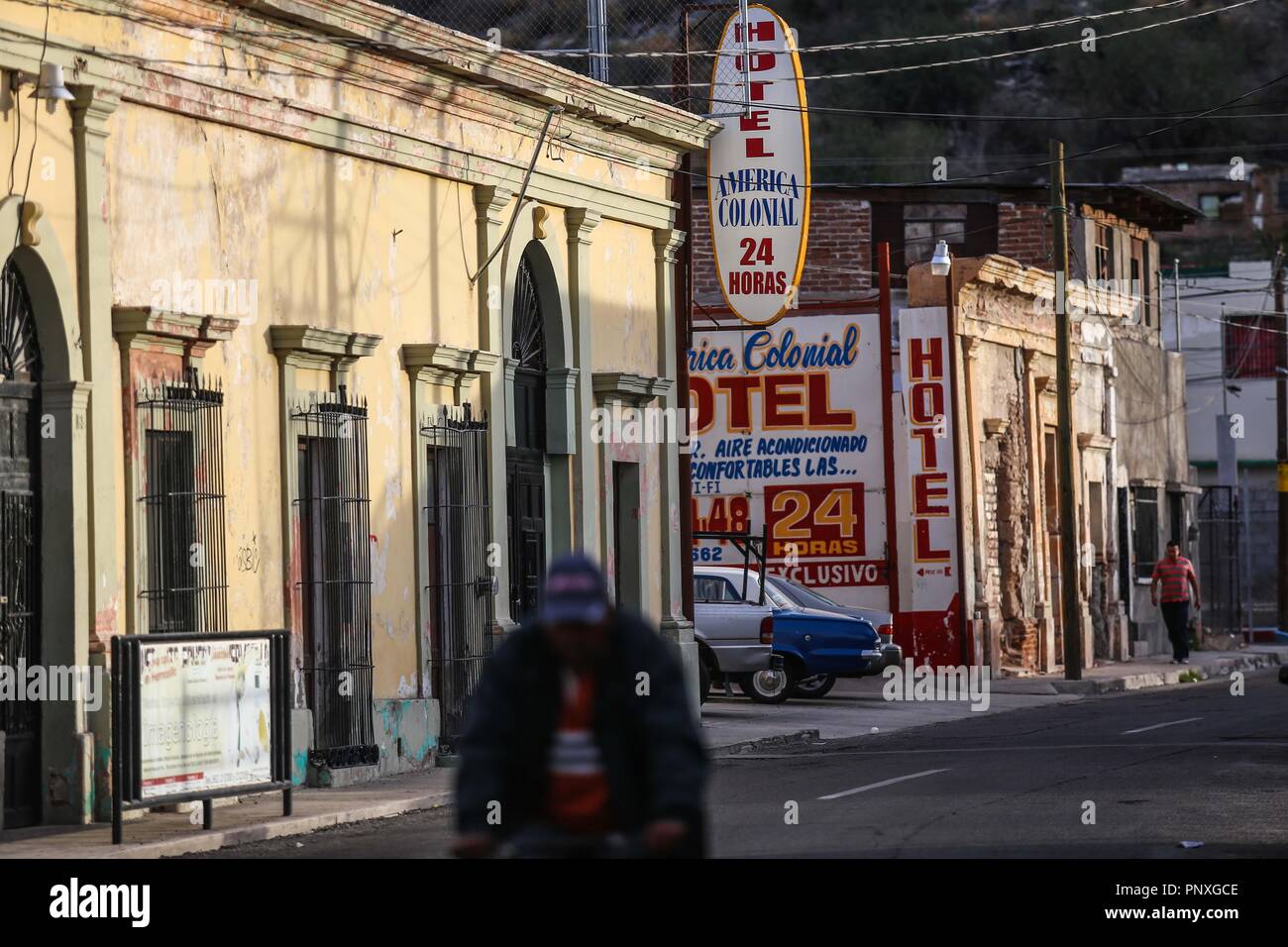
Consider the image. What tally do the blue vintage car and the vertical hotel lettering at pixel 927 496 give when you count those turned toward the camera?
1

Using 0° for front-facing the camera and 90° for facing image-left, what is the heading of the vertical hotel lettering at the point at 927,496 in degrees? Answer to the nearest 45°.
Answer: approximately 0°

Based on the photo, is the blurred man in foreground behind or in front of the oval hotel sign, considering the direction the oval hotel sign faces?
in front

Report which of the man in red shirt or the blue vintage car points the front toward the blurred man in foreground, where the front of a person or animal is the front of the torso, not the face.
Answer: the man in red shirt

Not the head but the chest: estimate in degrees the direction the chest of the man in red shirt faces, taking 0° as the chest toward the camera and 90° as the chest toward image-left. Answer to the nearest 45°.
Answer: approximately 0°

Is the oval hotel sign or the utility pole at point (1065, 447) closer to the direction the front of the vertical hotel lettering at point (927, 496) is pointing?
the oval hotel sign

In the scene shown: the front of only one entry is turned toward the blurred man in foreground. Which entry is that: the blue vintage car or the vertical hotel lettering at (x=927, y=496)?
the vertical hotel lettering
